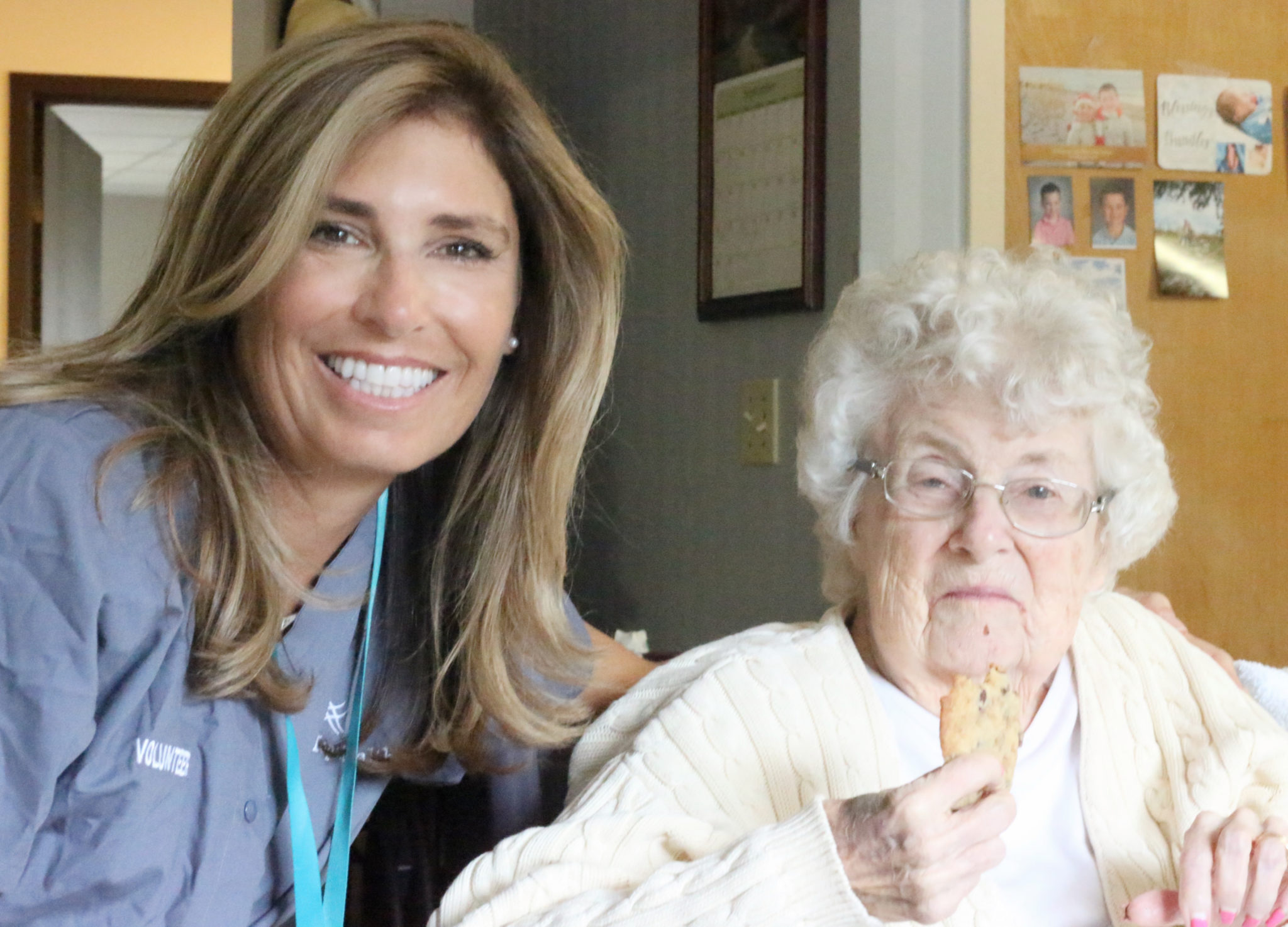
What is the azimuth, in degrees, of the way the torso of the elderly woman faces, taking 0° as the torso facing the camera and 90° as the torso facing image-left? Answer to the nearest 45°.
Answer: approximately 0°

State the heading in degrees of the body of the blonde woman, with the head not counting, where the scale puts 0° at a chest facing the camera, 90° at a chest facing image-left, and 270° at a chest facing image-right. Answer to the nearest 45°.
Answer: approximately 315°

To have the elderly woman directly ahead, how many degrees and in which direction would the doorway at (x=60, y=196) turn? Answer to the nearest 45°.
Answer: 0° — it already faces them

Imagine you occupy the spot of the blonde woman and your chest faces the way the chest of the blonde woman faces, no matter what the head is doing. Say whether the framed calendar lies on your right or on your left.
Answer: on your left

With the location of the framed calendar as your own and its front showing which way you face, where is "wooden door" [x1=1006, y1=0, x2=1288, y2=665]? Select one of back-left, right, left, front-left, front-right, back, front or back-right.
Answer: back-left

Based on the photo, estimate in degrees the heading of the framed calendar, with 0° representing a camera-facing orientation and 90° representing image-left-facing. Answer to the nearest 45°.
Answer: approximately 45°

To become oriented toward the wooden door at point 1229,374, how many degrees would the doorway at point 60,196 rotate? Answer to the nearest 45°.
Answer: approximately 45° to its left

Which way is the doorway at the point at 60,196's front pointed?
toward the camera
